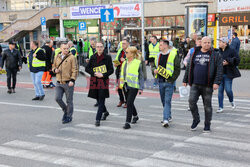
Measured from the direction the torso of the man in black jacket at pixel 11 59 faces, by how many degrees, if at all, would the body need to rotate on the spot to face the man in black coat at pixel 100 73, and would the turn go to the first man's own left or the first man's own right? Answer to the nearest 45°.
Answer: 0° — they already face them

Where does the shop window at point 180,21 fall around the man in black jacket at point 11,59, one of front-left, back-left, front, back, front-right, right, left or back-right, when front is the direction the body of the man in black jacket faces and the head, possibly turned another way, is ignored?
back-left

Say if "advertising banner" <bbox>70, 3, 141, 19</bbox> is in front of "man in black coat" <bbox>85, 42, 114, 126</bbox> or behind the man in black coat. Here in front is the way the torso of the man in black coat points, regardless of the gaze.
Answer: behind

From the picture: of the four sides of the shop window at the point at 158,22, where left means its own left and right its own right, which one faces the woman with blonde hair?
front

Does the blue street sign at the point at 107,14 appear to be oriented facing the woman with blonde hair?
yes

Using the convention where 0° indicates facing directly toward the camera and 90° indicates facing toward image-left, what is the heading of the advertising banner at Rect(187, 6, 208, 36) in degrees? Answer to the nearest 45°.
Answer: approximately 0°

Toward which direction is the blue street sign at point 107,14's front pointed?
toward the camera

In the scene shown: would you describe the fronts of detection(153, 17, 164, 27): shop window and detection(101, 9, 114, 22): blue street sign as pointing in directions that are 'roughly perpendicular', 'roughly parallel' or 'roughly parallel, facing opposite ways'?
roughly parallel

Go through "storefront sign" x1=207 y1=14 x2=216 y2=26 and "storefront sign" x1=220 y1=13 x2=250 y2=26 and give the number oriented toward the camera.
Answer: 2

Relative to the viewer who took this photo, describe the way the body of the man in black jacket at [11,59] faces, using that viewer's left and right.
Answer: facing the viewer

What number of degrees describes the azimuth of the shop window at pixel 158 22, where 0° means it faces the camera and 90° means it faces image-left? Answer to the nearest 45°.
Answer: approximately 0°

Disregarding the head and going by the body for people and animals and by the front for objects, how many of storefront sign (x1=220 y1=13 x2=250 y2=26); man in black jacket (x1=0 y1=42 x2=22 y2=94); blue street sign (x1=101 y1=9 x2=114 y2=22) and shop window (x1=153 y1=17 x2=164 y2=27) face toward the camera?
4
